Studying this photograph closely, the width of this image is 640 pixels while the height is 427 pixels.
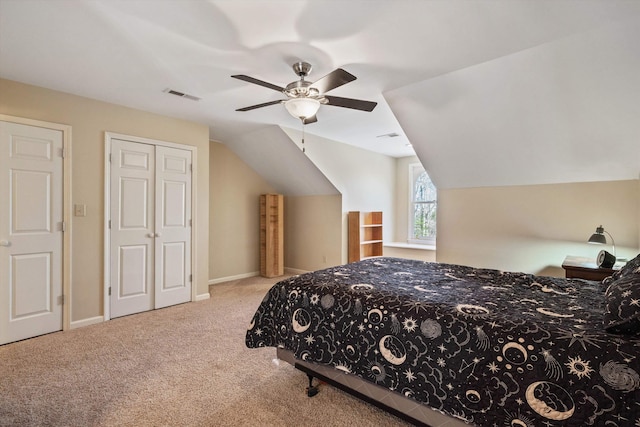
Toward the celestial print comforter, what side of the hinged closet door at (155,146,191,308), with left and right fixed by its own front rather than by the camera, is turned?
front

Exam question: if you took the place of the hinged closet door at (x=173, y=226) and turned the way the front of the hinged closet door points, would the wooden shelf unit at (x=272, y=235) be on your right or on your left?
on your left

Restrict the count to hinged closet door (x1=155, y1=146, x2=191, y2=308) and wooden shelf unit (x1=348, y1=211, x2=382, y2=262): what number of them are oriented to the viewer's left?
0

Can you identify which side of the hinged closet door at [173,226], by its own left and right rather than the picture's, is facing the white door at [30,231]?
right

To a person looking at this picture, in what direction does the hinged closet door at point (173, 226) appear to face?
facing the viewer and to the right of the viewer

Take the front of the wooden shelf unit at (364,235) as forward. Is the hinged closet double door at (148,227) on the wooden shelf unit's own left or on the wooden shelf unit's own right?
on the wooden shelf unit's own right
